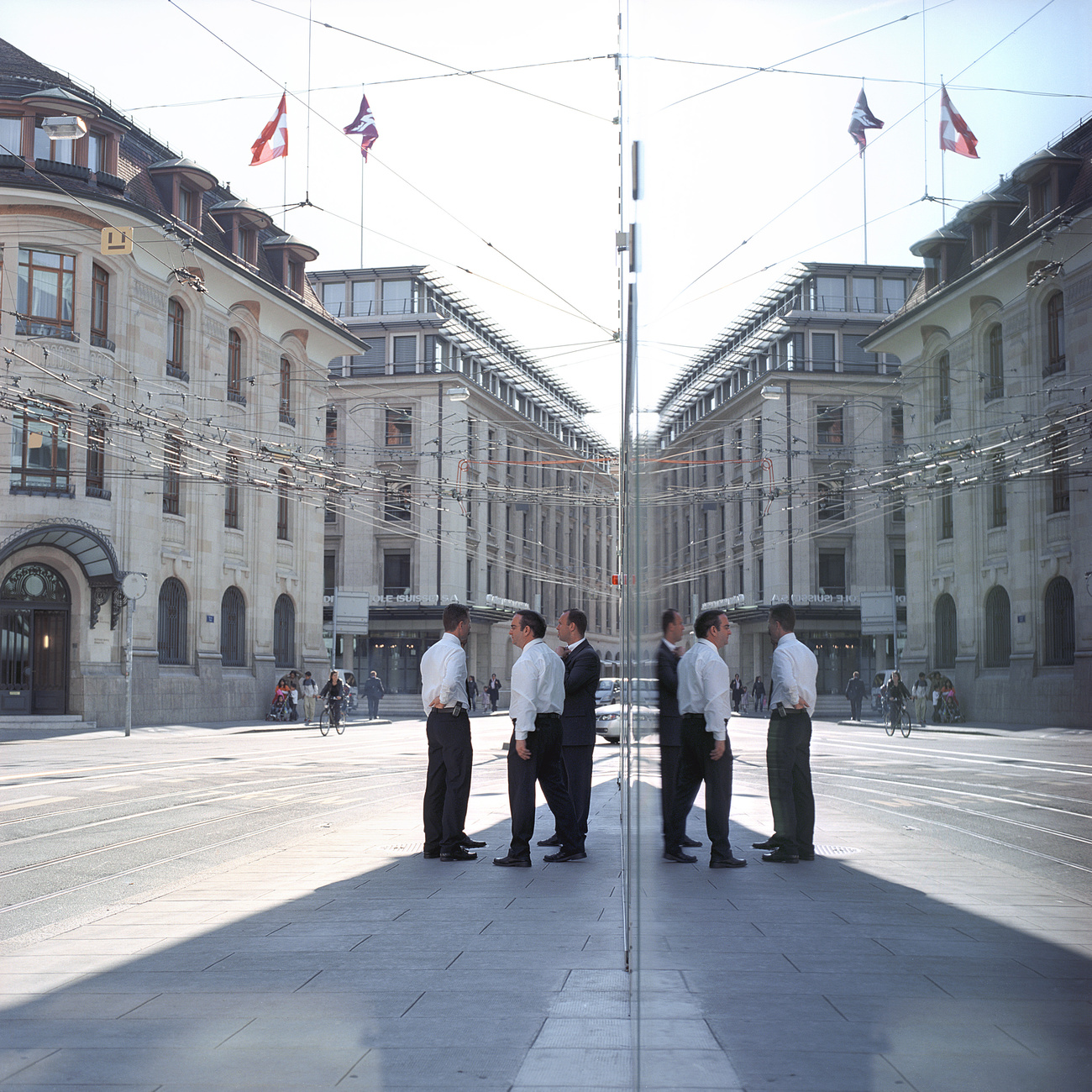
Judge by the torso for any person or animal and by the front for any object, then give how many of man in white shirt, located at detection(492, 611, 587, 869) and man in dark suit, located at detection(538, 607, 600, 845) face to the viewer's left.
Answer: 2

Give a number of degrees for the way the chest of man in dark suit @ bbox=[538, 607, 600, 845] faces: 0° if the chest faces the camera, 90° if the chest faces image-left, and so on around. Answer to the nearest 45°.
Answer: approximately 90°

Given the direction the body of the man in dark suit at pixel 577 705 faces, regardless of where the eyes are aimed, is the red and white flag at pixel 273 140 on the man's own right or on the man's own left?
on the man's own right

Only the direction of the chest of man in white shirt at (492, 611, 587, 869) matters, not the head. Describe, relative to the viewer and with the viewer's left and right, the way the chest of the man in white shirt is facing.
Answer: facing to the left of the viewer

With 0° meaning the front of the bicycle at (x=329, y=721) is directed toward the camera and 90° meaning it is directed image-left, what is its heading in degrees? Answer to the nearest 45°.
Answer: approximately 45°

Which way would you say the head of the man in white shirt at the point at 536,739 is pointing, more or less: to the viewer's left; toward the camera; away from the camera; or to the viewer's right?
to the viewer's left

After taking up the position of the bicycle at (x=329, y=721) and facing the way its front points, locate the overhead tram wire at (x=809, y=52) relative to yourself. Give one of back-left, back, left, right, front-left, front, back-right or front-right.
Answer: front-left

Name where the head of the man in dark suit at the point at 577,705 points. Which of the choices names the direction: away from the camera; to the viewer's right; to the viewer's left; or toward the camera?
to the viewer's left

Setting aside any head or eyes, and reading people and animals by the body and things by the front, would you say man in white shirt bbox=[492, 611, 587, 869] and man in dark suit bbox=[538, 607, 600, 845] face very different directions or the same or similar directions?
same or similar directions

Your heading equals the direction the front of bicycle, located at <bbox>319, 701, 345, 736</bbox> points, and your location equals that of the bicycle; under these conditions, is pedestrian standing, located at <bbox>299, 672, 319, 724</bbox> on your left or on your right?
on your right
